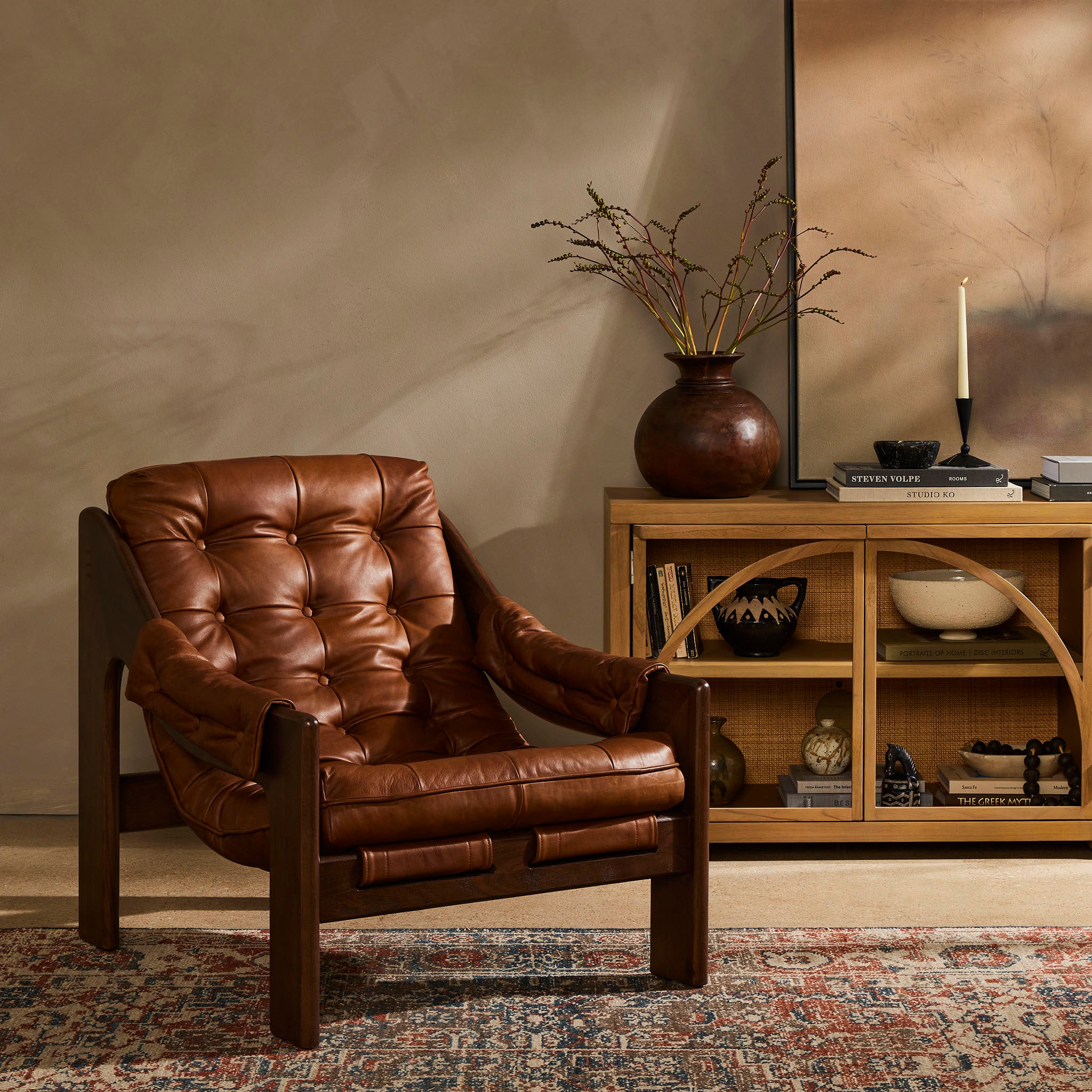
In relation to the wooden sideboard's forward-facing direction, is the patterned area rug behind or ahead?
ahead

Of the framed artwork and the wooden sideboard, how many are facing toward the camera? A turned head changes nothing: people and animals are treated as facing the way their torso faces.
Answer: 2

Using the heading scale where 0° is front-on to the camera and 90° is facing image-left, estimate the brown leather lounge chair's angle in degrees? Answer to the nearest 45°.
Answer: approximately 315°

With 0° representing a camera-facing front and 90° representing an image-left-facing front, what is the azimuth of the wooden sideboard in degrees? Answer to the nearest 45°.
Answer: approximately 0°

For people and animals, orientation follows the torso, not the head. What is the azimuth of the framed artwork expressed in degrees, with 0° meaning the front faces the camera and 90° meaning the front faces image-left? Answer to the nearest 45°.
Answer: approximately 0°
